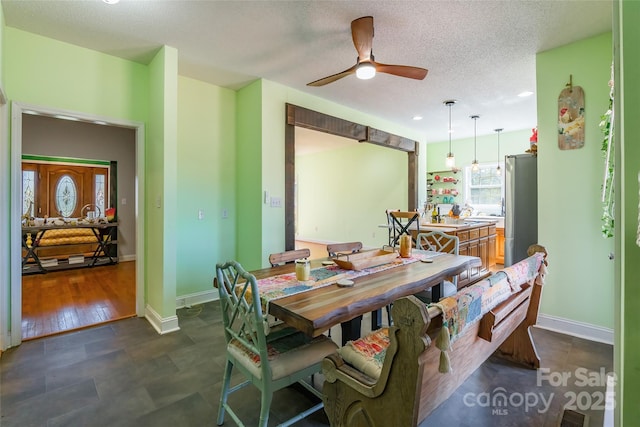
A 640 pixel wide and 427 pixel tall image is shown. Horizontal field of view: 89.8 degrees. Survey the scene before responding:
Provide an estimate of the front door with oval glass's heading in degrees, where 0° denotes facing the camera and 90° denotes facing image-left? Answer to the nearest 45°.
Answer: approximately 0°

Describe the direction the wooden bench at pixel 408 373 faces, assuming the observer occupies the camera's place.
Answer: facing away from the viewer and to the left of the viewer

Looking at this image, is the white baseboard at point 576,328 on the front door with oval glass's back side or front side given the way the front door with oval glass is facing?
on the front side

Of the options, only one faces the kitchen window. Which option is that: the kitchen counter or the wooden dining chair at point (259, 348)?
the wooden dining chair

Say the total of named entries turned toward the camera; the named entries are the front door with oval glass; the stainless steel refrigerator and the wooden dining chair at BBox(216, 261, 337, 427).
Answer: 1

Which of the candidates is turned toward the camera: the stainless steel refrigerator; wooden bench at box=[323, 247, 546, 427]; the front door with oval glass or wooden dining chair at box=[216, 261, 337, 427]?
the front door with oval glass

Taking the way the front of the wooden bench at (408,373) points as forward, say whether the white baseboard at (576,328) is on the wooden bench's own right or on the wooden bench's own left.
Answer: on the wooden bench's own right

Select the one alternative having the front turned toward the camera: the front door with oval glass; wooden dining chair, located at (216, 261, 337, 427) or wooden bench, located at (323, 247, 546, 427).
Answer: the front door with oval glass

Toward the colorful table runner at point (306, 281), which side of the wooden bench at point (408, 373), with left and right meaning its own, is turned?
front

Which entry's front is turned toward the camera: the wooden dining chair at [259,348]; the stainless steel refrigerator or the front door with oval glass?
the front door with oval glass

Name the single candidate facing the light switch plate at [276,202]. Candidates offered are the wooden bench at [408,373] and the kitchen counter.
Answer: the wooden bench

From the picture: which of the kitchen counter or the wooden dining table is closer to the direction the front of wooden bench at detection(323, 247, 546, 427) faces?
the wooden dining table

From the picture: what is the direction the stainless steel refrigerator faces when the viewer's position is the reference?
facing to the left of the viewer

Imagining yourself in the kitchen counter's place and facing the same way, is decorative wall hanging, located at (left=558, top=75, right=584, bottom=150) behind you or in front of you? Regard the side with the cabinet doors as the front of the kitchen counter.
in front

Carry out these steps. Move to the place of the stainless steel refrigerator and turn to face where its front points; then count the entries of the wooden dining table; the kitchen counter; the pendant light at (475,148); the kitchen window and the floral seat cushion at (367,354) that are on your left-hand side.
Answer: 2
